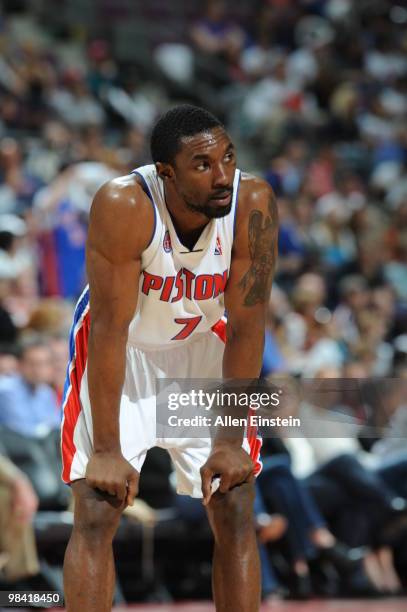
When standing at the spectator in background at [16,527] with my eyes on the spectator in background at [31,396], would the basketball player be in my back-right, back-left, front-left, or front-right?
back-right

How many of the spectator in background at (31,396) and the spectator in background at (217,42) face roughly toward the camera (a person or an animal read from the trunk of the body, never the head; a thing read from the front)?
2

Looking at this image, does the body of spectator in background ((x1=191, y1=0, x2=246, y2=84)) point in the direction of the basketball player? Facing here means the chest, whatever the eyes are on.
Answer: yes

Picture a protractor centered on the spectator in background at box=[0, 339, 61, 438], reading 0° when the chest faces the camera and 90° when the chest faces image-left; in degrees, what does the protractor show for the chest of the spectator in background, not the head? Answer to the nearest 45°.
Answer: approximately 0°

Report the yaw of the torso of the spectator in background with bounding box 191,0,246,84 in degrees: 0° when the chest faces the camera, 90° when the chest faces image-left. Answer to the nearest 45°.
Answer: approximately 0°

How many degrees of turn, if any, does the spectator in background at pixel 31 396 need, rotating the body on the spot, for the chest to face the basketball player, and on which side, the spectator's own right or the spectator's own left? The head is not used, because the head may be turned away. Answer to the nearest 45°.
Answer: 0° — they already face them

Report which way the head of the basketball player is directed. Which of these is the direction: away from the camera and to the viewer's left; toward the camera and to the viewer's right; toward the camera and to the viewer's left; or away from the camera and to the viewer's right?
toward the camera and to the viewer's right
